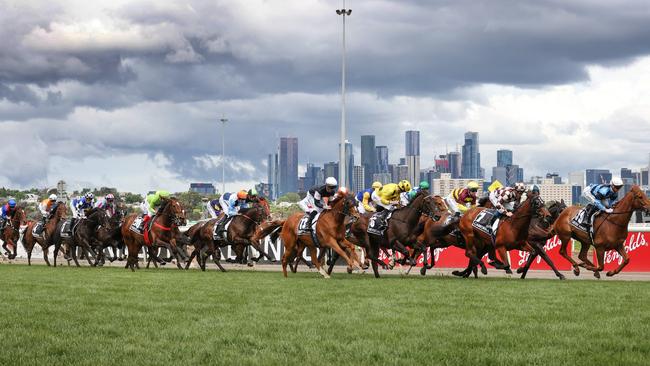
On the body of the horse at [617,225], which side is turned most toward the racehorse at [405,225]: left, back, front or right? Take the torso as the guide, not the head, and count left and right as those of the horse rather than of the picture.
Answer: back

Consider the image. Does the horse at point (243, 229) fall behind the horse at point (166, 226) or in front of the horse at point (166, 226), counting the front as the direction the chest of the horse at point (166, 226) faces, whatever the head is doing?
in front

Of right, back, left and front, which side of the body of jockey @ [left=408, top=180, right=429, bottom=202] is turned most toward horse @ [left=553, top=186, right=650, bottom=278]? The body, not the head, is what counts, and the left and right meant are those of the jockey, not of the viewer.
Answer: front

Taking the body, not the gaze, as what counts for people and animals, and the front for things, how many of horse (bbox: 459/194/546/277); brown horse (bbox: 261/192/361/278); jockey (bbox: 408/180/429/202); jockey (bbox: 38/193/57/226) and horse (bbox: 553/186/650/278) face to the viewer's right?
5

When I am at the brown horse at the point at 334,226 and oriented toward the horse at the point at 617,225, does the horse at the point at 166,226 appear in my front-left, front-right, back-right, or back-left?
back-left

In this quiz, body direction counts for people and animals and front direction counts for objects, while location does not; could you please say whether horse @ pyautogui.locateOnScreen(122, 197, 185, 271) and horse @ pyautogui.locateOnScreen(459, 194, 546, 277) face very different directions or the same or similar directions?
same or similar directions

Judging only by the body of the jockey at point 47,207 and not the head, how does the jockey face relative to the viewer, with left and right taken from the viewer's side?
facing to the right of the viewer

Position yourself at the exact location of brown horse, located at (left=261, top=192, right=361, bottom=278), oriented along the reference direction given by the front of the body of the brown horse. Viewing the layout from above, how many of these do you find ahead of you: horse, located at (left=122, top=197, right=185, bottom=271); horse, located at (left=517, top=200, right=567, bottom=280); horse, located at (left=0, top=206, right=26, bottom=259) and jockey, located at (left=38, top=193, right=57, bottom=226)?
1

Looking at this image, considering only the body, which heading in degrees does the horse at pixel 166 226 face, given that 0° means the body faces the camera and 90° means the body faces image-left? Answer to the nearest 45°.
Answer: approximately 315°

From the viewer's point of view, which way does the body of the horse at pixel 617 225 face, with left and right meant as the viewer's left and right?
facing to the right of the viewer

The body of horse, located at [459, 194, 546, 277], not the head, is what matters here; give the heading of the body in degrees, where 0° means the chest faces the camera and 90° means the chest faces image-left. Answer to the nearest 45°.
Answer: approximately 270°

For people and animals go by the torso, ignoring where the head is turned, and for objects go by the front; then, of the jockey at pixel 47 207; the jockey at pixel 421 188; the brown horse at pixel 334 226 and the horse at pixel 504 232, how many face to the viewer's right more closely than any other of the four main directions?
4

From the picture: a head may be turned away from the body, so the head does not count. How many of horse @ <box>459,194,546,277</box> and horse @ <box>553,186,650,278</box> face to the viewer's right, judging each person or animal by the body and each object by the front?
2

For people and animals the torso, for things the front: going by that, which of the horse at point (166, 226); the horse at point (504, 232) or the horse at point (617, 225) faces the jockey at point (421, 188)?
the horse at point (166, 226)

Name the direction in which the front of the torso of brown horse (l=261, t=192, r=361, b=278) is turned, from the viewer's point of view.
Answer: to the viewer's right

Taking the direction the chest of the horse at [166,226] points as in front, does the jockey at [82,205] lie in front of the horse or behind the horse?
behind

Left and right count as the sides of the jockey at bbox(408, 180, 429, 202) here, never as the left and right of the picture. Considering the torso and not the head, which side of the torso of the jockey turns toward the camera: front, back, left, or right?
right
